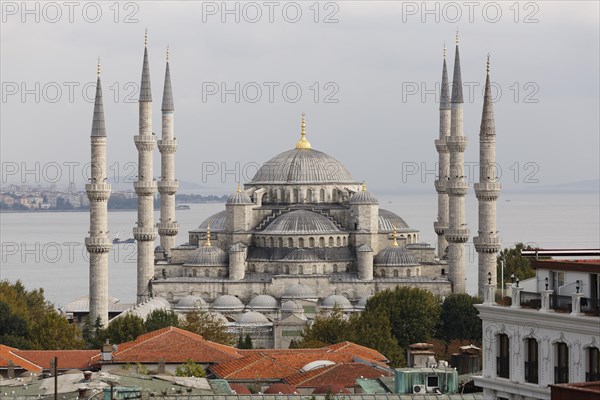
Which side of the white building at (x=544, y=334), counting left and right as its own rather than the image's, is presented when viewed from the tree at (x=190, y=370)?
right

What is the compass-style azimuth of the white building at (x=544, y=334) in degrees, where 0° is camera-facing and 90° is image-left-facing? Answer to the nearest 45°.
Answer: approximately 45°
